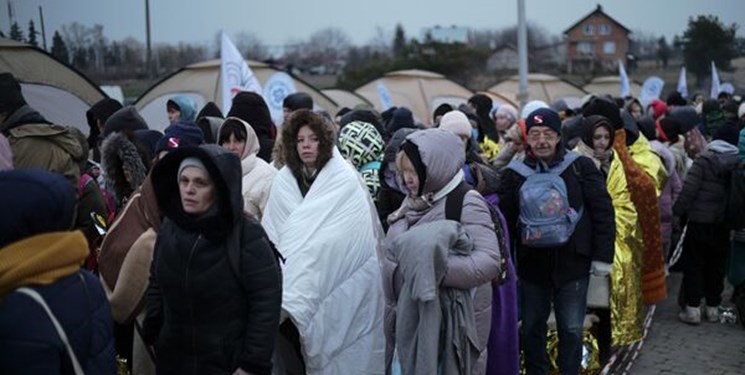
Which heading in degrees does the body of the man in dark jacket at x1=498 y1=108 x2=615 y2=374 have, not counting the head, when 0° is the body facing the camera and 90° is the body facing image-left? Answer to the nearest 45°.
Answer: approximately 0°

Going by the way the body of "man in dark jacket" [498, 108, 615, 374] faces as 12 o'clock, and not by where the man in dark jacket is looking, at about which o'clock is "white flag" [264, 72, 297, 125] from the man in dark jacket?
The white flag is roughly at 5 o'clock from the man in dark jacket.

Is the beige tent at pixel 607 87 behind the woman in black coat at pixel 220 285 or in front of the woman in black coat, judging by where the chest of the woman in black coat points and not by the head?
behind

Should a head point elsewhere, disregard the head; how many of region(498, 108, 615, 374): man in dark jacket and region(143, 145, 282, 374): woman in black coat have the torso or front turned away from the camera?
0

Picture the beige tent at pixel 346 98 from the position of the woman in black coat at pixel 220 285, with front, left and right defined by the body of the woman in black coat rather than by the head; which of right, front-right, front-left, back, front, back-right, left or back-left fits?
back-right

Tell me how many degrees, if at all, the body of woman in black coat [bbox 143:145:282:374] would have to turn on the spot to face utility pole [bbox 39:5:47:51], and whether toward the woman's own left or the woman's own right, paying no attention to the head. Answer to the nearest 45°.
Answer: approximately 135° to the woman's own right

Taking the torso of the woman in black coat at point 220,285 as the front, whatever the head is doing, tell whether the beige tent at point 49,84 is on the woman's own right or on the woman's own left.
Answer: on the woman's own right

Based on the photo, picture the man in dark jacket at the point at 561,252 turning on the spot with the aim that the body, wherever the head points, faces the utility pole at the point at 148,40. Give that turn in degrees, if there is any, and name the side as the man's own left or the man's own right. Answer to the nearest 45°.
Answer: approximately 135° to the man's own right

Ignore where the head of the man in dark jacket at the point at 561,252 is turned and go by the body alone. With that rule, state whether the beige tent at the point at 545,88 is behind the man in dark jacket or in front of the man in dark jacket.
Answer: behind

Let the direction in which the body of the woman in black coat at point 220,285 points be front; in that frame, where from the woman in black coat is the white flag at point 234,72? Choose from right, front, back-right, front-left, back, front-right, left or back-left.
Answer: back-right

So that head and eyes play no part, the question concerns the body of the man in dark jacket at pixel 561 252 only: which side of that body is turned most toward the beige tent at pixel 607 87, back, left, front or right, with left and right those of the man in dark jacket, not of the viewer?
back
